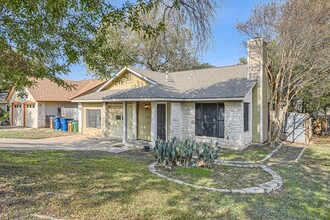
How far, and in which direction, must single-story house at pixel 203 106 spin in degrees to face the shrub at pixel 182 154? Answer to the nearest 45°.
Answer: approximately 45° to its left

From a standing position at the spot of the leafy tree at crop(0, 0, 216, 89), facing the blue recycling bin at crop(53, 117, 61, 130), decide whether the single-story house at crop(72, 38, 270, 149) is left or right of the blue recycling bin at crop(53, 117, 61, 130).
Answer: right

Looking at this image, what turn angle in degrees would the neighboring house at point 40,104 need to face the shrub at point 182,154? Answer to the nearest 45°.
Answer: approximately 45° to its left

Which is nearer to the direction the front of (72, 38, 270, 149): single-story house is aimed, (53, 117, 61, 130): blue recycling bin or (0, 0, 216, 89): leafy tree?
the leafy tree

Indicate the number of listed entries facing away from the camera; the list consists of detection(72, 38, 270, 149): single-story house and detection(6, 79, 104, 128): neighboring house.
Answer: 0

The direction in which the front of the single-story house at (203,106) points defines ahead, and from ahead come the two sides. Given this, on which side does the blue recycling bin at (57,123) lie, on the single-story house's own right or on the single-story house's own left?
on the single-story house's own right

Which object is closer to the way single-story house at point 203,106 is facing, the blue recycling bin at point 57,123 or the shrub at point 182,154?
the shrub

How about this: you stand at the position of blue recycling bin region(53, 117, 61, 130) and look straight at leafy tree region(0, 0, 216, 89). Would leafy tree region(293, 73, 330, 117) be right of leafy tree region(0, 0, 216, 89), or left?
left

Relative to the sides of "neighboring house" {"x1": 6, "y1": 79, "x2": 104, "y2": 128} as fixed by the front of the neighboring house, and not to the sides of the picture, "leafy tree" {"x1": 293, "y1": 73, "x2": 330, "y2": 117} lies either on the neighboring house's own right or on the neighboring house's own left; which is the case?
on the neighboring house's own left

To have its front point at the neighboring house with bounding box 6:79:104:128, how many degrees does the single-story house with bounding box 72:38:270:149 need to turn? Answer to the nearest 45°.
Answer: approximately 90° to its right

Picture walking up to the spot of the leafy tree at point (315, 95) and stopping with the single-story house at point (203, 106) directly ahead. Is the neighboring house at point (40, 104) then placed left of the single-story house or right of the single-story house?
right

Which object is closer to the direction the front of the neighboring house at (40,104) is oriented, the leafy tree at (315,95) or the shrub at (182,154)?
the shrub
